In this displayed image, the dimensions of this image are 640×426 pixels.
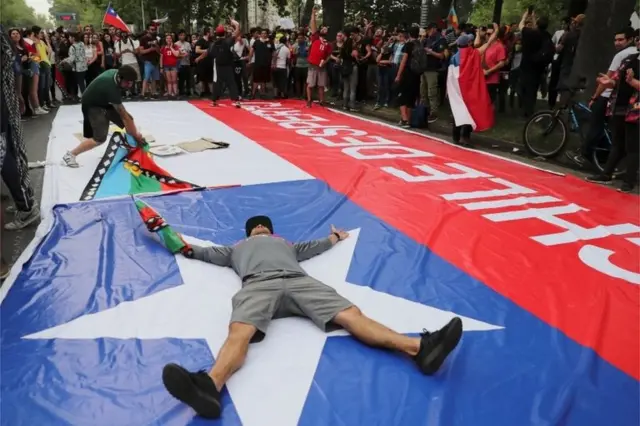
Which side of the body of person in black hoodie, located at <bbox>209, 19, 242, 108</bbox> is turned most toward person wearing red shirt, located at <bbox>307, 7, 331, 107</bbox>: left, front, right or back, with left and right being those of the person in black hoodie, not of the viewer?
right

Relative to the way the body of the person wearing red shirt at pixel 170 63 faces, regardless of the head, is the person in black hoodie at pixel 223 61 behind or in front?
in front

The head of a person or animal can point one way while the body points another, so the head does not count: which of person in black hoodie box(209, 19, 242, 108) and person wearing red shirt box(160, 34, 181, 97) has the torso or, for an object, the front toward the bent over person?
the person wearing red shirt

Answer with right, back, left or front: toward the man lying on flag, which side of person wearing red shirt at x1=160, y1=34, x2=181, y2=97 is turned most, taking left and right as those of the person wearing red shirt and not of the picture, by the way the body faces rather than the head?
front

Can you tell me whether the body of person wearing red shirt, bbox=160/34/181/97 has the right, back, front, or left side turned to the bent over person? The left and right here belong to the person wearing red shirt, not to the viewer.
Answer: front

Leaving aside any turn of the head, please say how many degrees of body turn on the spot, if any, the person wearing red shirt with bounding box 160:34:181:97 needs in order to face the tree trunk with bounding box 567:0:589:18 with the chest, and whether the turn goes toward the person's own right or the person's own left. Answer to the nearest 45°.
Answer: approximately 90° to the person's own left

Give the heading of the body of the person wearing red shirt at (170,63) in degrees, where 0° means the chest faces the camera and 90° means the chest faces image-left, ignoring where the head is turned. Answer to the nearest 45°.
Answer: approximately 0°

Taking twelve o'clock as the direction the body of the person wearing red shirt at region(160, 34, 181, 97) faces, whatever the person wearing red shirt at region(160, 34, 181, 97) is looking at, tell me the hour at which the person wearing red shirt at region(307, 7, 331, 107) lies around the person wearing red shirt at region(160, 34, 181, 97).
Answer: the person wearing red shirt at region(307, 7, 331, 107) is roughly at 10 o'clock from the person wearing red shirt at region(160, 34, 181, 97).

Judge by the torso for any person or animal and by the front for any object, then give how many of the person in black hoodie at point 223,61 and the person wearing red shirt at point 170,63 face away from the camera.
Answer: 1

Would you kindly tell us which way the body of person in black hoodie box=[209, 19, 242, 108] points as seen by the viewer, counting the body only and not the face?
away from the camera
